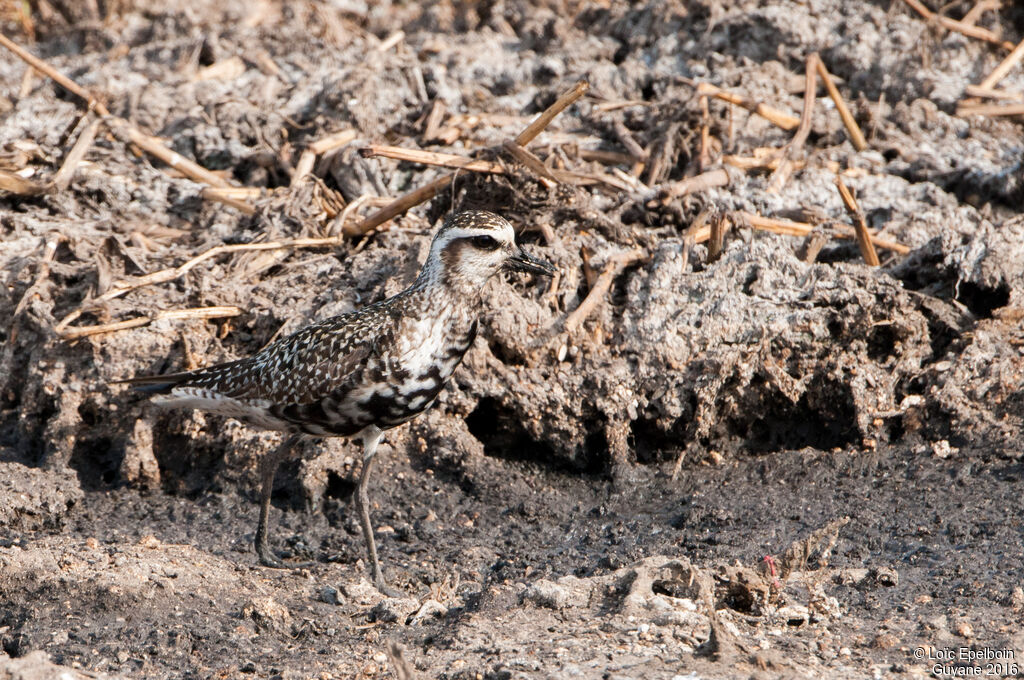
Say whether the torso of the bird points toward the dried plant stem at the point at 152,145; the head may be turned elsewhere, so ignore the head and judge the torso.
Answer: no

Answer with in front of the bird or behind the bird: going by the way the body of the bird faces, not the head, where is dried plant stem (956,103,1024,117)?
in front

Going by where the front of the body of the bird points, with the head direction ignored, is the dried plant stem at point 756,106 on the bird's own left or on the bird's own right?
on the bird's own left

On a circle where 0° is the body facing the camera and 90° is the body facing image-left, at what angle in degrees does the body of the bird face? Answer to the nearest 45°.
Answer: approximately 270°

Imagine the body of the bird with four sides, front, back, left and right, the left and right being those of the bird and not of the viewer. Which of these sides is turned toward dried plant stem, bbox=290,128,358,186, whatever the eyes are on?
left

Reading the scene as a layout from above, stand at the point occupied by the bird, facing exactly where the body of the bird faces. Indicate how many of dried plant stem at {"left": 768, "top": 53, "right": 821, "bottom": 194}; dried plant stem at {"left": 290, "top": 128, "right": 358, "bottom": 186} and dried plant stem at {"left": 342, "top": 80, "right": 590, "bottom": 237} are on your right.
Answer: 0

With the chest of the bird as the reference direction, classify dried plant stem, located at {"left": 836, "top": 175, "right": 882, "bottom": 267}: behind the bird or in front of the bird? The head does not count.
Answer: in front

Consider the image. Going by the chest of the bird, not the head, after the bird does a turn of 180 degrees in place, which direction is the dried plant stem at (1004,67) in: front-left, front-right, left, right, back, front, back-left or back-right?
back-right

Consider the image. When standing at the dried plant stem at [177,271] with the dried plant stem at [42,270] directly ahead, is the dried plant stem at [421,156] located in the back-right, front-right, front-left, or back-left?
back-right

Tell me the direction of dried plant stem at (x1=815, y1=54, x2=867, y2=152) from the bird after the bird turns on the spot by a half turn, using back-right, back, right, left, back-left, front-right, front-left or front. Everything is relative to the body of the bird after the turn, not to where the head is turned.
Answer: back-right

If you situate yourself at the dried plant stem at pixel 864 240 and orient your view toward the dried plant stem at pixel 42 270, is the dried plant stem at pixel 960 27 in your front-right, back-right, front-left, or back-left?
back-right

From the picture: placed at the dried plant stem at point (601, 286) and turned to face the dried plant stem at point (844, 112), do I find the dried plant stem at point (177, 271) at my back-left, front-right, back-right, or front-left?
back-left

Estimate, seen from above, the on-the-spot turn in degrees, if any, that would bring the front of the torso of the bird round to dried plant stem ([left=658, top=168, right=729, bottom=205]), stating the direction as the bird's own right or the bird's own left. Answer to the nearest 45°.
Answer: approximately 45° to the bird's own left

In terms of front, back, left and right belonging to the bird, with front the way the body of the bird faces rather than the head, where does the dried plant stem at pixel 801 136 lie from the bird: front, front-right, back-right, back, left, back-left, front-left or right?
front-left

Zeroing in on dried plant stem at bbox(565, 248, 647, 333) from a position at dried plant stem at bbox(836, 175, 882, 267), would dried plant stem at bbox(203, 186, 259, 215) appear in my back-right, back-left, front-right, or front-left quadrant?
front-right

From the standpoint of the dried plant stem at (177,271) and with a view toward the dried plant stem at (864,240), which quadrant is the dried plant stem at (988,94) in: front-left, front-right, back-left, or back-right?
front-left

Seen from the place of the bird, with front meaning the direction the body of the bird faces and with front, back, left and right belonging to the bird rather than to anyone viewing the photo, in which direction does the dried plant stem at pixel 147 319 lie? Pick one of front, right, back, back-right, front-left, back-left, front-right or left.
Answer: back-left

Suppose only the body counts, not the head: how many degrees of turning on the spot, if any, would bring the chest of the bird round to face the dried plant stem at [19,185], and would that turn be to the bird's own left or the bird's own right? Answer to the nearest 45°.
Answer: approximately 135° to the bird's own left
